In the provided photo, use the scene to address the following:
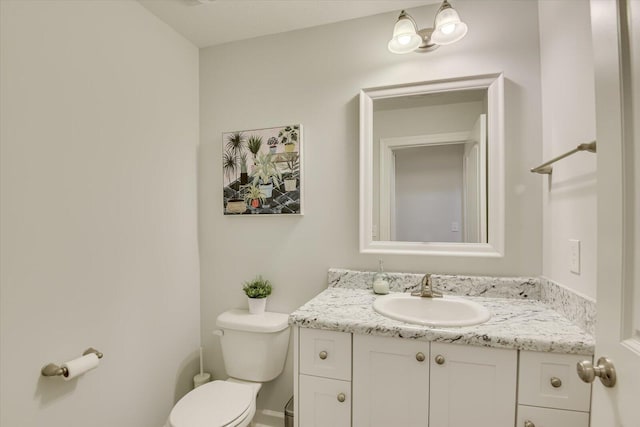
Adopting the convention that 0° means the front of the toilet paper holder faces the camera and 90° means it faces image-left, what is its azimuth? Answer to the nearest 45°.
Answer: approximately 315°

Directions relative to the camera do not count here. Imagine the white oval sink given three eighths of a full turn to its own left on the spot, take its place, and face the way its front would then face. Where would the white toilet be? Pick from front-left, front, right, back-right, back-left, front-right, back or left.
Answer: back-left

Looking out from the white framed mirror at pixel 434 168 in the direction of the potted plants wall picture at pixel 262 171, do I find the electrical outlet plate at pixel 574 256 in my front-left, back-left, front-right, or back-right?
back-left

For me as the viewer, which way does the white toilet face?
facing the viewer and to the left of the viewer

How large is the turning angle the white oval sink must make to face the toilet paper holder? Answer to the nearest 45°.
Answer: approximately 45° to its right

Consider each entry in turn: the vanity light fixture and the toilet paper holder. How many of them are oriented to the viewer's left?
0

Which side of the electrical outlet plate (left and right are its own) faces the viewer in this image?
left

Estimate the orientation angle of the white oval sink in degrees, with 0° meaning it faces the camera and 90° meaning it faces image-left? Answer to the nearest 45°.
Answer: approximately 0°

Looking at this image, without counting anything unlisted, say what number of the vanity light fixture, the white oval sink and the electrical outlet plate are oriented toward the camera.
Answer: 2

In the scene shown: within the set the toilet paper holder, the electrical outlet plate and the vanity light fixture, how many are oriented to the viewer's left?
1

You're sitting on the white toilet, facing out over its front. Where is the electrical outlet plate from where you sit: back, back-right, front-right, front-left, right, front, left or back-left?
left
